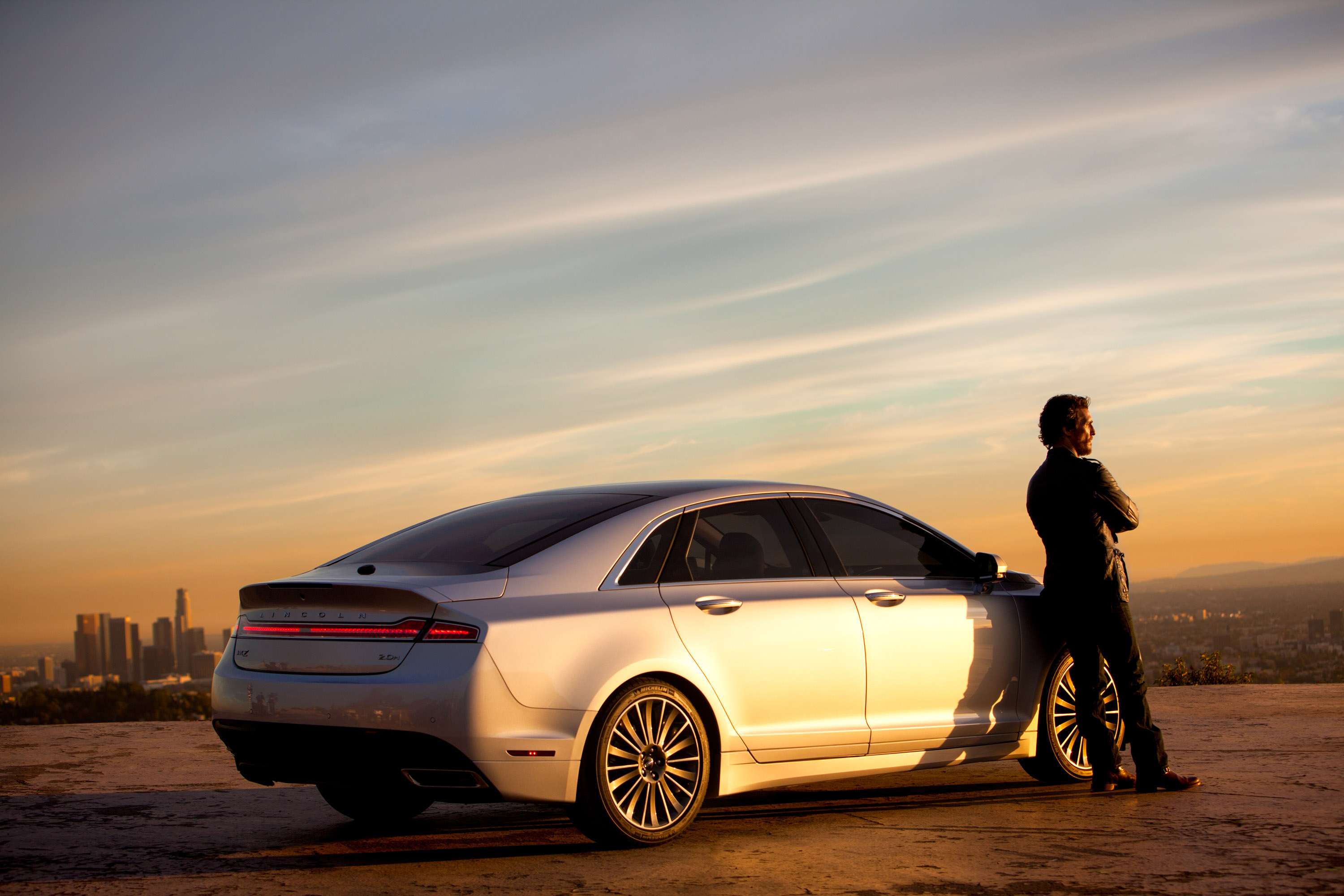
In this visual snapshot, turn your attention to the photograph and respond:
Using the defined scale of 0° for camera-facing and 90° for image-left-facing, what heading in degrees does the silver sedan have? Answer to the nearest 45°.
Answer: approximately 225°

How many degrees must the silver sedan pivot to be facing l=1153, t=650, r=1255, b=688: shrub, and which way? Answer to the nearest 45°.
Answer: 0° — it already faces it

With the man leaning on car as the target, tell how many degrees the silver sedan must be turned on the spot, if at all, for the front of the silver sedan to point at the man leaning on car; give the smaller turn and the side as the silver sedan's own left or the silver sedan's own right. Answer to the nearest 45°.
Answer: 0° — it already faces them
